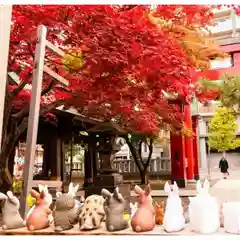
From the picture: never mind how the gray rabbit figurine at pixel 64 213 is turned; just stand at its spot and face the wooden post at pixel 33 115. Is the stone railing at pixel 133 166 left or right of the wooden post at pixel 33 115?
right

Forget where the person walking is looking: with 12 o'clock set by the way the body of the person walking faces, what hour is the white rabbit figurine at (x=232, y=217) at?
The white rabbit figurine is roughly at 12 o'clock from the person walking.

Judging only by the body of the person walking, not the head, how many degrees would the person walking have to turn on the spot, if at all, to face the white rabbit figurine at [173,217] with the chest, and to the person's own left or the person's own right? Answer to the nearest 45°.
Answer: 0° — they already face it
